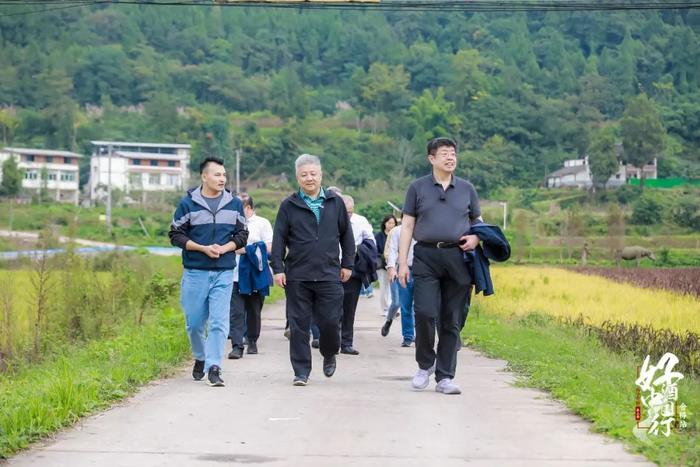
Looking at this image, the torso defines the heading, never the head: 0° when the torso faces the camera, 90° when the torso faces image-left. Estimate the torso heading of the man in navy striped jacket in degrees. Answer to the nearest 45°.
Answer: approximately 0°

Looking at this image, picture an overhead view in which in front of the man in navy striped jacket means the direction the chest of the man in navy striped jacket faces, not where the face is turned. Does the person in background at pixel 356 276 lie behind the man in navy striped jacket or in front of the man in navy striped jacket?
behind

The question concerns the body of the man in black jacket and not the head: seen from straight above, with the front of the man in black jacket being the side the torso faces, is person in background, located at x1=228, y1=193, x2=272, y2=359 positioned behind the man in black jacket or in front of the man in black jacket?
behind

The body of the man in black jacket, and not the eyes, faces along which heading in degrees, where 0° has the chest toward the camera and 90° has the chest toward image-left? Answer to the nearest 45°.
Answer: approximately 0°

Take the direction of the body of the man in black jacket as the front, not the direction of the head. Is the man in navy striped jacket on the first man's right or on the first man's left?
on the first man's right

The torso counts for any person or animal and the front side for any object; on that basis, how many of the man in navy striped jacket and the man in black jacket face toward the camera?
2

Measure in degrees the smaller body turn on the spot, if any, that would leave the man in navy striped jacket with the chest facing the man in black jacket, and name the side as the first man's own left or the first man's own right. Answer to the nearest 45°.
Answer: approximately 90° to the first man's own left

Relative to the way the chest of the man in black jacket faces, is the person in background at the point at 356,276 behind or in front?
behind
